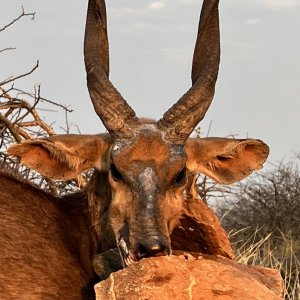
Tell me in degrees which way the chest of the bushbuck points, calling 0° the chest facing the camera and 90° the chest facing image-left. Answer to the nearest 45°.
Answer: approximately 315°
